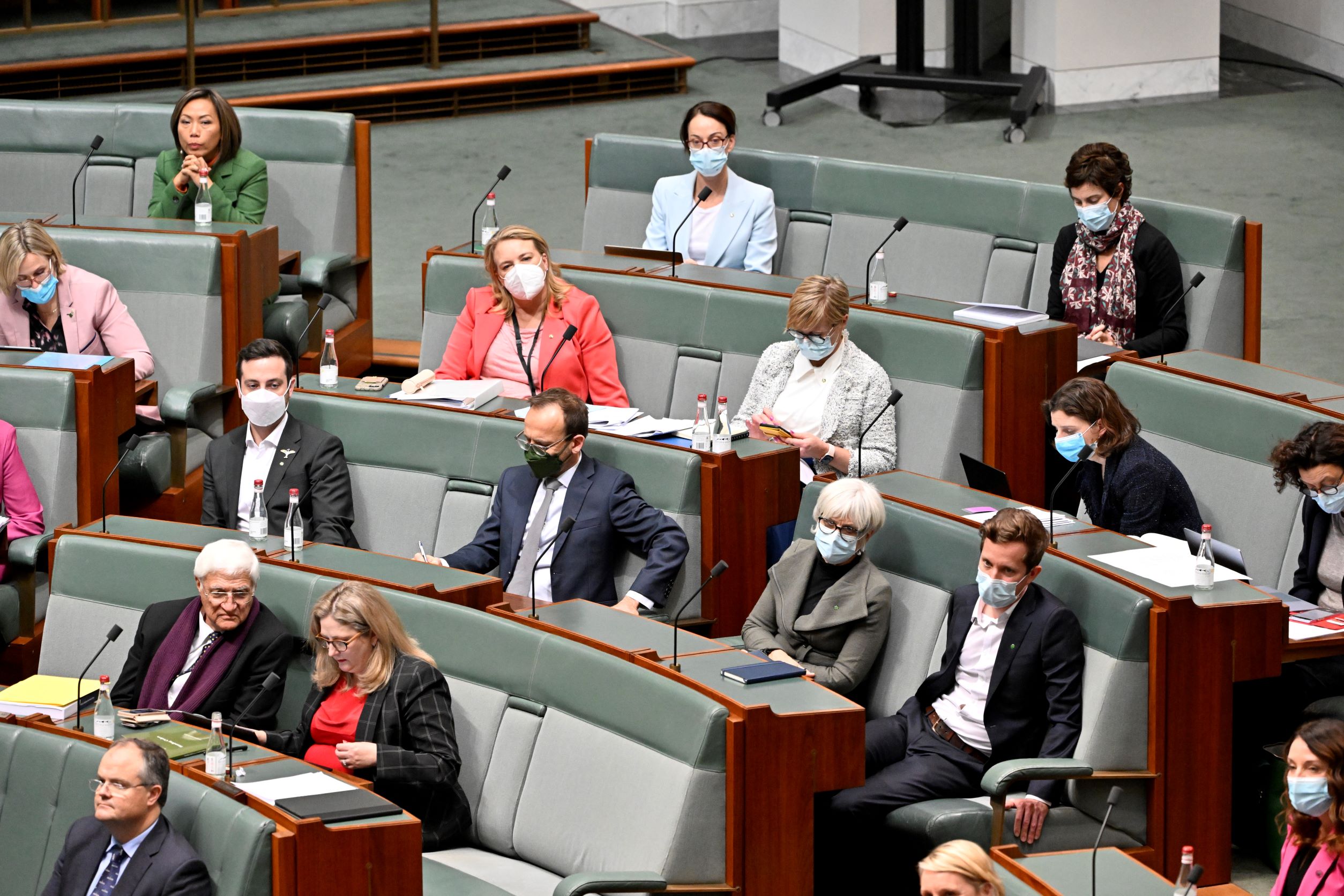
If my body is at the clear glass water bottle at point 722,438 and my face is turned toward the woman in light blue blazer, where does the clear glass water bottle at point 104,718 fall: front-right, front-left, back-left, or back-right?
back-left

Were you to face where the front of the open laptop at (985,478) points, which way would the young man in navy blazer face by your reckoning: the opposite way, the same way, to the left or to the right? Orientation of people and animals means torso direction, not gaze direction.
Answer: the opposite way

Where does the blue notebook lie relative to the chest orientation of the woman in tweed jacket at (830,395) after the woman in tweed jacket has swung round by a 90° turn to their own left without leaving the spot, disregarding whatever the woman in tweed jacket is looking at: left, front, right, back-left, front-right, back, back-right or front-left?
front-right

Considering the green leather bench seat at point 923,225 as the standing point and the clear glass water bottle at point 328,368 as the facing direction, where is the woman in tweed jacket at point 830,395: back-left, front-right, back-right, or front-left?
front-left

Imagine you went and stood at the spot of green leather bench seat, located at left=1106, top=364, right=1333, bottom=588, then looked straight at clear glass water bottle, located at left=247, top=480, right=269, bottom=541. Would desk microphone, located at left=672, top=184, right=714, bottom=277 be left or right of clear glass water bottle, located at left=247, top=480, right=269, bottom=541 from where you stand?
right

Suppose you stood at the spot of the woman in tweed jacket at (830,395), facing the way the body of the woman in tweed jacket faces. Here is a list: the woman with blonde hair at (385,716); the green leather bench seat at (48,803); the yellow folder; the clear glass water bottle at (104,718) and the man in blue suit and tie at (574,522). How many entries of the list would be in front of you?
5

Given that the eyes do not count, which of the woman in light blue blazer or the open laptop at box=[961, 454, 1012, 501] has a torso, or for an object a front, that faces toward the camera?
the woman in light blue blazer

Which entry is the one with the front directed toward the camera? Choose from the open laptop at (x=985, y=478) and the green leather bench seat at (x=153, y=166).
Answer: the green leather bench seat

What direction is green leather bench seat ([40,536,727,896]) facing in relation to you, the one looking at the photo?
facing the viewer and to the left of the viewer

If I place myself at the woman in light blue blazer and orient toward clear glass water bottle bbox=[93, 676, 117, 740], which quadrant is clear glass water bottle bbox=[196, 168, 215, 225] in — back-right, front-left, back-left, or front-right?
front-right

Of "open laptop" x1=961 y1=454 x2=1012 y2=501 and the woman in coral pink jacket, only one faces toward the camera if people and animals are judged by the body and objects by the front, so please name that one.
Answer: the woman in coral pink jacket

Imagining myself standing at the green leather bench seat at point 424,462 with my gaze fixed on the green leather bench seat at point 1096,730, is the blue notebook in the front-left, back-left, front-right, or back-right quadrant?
front-right

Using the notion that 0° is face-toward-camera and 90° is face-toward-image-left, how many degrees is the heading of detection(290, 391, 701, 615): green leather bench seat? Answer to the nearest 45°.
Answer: approximately 45°

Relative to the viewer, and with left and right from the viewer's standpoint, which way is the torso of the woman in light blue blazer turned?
facing the viewer

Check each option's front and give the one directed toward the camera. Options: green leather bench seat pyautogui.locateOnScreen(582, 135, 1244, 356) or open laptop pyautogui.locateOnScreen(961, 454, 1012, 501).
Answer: the green leather bench seat

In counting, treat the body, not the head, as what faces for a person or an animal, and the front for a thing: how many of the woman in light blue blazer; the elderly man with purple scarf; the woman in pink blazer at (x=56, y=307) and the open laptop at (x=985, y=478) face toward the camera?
3

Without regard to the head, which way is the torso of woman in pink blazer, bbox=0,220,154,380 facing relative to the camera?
toward the camera
